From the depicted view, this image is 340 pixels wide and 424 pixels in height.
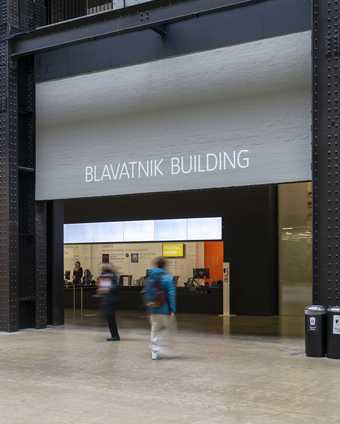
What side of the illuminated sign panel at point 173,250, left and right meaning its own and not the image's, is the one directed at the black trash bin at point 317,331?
front

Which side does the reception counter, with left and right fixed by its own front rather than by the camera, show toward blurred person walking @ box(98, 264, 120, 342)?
front

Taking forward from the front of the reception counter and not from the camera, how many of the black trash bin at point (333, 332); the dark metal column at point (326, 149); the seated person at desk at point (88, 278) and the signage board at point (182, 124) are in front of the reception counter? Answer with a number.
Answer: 3

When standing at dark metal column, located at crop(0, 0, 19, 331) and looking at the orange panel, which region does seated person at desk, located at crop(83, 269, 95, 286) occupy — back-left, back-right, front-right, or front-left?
front-left

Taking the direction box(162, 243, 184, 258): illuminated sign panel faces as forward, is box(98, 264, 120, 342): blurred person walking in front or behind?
in front

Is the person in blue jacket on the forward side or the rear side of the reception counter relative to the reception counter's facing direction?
on the forward side

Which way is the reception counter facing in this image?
toward the camera

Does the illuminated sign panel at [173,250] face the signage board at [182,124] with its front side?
yes

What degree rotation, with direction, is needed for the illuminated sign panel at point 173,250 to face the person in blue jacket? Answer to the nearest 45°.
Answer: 0° — it already faces them

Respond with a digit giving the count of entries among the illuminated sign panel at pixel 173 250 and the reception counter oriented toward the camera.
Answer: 2

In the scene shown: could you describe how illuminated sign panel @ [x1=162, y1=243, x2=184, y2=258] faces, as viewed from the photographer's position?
facing the viewer
